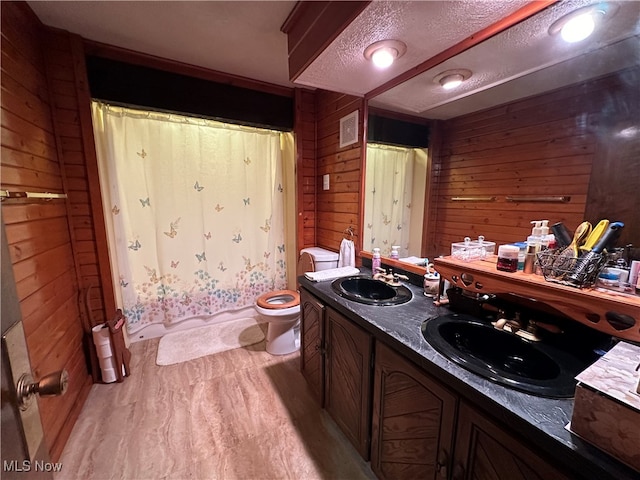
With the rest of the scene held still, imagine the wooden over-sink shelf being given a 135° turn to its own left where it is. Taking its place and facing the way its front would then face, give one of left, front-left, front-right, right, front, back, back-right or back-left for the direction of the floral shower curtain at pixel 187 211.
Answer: back

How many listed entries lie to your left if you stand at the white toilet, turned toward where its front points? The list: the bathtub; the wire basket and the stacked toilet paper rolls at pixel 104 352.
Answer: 1

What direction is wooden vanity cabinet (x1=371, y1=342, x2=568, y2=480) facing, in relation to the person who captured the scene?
facing the viewer and to the left of the viewer

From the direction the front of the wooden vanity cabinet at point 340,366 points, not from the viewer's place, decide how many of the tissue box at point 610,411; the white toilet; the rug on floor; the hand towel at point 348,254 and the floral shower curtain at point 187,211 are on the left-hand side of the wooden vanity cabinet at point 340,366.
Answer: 1

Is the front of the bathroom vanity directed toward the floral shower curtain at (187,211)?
no

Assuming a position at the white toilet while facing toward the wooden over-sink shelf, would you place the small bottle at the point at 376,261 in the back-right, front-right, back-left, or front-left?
front-left

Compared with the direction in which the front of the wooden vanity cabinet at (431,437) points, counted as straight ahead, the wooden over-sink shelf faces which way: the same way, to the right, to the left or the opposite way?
the same way

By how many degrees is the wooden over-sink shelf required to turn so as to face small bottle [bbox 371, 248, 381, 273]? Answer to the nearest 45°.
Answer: approximately 90° to its right

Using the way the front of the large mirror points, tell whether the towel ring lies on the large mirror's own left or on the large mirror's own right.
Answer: on the large mirror's own right

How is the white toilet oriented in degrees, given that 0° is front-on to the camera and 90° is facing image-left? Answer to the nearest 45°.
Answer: approximately 45°

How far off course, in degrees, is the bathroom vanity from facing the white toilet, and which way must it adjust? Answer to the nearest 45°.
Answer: approximately 90° to its right

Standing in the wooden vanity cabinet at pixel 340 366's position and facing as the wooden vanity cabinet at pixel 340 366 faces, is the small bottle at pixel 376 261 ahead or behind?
behind

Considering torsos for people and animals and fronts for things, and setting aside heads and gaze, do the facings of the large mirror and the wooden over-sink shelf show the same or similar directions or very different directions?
same or similar directions

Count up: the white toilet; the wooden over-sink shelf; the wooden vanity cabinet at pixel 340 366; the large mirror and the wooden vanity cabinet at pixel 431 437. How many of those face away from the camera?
0

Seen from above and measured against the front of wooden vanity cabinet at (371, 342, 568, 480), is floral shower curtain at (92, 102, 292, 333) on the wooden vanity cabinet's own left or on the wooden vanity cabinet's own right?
on the wooden vanity cabinet's own right

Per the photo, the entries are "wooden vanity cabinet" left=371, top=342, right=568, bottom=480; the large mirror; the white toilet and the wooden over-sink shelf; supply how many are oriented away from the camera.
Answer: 0

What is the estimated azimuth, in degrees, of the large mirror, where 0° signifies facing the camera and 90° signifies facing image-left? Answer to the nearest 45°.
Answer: approximately 45°
